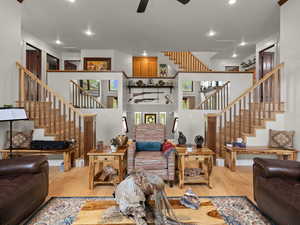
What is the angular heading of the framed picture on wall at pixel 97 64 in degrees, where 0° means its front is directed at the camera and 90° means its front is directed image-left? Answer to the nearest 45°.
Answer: approximately 0°

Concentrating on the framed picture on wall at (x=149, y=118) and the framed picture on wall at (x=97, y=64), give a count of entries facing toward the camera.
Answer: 2

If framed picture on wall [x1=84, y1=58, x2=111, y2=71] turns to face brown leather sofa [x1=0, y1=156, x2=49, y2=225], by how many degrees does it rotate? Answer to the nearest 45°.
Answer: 0° — it already faces it

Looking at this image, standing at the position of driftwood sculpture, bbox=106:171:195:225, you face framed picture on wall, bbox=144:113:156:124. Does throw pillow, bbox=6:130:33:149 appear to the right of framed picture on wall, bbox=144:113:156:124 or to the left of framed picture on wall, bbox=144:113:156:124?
left

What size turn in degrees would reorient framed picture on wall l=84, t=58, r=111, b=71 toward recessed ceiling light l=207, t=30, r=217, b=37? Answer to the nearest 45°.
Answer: approximately 45° to its left

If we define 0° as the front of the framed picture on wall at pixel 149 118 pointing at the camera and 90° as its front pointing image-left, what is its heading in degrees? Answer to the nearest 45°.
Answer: approximately 0°

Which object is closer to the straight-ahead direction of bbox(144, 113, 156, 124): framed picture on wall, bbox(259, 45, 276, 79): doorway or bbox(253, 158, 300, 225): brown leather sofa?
the brown leather sofa

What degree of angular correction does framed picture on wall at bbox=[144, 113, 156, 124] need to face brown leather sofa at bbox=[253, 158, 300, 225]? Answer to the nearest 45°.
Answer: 0° — it already faces it
